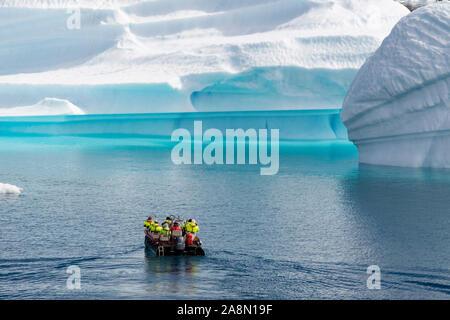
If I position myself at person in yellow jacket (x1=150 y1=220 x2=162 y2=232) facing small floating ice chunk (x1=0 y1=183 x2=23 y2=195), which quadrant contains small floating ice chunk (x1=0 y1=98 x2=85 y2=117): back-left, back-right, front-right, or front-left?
front-right

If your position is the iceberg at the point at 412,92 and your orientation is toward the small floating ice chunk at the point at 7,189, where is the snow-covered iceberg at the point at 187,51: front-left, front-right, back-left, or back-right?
front-right

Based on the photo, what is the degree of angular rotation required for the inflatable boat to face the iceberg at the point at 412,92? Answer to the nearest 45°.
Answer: approximately 90° to its right

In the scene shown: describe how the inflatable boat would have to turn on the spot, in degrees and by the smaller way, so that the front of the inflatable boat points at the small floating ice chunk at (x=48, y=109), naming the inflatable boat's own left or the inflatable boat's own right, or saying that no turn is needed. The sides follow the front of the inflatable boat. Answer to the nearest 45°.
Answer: approximately 45° to the inflatable boat's own right

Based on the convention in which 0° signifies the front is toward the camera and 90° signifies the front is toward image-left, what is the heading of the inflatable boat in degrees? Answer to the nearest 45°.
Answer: approximately 135°

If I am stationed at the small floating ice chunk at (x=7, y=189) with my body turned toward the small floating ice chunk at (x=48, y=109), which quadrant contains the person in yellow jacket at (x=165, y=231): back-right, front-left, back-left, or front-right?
back-right

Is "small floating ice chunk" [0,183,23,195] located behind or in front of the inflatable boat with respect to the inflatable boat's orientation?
in front

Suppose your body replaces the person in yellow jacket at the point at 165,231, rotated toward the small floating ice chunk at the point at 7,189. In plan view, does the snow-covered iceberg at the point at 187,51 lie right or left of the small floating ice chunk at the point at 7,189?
right

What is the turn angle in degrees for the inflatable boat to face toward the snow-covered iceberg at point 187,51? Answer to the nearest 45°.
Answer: approximately 45° to its right

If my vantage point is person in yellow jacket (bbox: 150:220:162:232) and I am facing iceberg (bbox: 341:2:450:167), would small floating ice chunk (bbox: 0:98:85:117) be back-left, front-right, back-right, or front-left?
front-left
